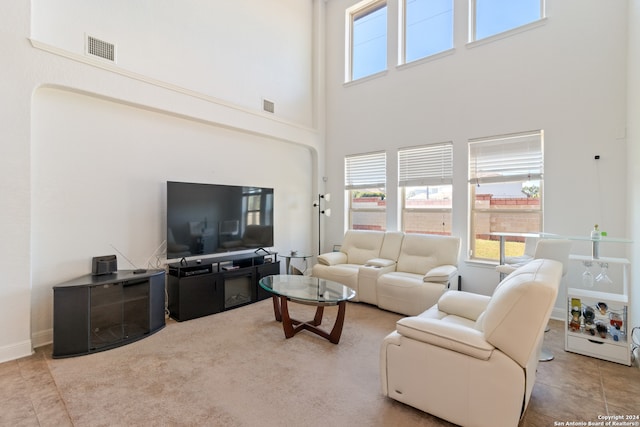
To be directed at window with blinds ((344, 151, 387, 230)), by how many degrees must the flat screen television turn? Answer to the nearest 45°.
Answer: approximately 45° to its left

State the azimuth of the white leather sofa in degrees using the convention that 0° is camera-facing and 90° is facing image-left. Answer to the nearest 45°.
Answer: approximately 45°

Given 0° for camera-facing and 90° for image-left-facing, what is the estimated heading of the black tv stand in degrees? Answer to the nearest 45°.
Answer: approximately 315°

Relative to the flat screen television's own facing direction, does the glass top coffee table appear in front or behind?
in front

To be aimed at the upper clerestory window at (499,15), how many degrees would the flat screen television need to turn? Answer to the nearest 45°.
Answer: approximately 45° to its left

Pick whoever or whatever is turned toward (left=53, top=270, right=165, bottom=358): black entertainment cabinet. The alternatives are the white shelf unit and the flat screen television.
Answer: the white shelf unit

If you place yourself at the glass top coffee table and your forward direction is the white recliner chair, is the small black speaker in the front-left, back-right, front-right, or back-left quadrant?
back-right

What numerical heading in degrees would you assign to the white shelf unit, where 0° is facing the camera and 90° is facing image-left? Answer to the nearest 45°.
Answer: approximately 45°

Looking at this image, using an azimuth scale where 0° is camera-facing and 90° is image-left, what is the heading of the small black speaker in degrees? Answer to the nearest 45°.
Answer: approximately 315°

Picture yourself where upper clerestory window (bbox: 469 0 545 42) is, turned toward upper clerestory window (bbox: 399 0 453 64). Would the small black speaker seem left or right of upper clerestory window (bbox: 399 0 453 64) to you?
left
